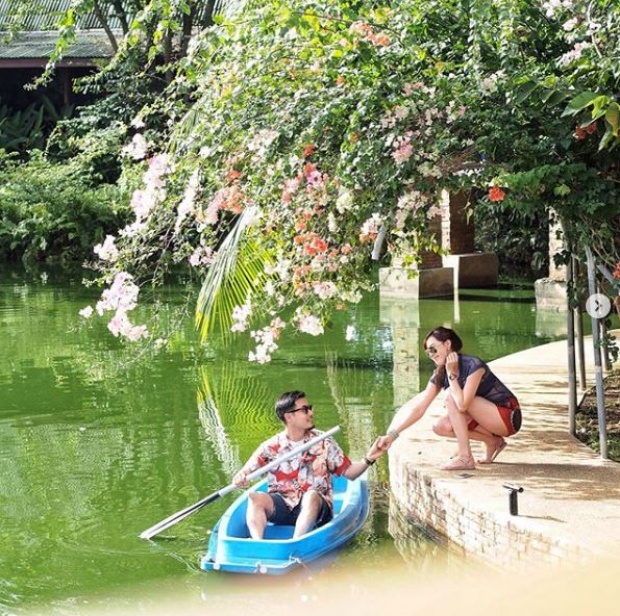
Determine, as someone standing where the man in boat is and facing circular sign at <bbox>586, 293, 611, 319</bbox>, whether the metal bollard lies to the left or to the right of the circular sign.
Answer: right

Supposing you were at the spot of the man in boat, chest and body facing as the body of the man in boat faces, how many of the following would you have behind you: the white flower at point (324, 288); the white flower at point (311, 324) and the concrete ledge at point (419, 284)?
3

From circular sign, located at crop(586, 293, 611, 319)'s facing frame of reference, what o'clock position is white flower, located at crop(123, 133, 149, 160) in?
The white flower is roughly at 3 o'clock from the circular sign.

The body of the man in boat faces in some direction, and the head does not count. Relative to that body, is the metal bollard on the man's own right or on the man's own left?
on the man's own left

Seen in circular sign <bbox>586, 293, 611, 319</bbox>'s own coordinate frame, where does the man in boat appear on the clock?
The man in boat is roughly at 2 o'clock from the circular sign.

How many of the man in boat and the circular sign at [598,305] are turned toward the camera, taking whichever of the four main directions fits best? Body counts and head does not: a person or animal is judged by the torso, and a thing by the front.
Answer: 2

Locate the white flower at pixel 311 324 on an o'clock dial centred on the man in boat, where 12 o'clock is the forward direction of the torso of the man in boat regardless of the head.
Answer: The white flower is roughly at 6 o'clock from the man in boat.

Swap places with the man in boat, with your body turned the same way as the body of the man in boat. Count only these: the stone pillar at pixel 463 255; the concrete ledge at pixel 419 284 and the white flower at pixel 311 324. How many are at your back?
3
